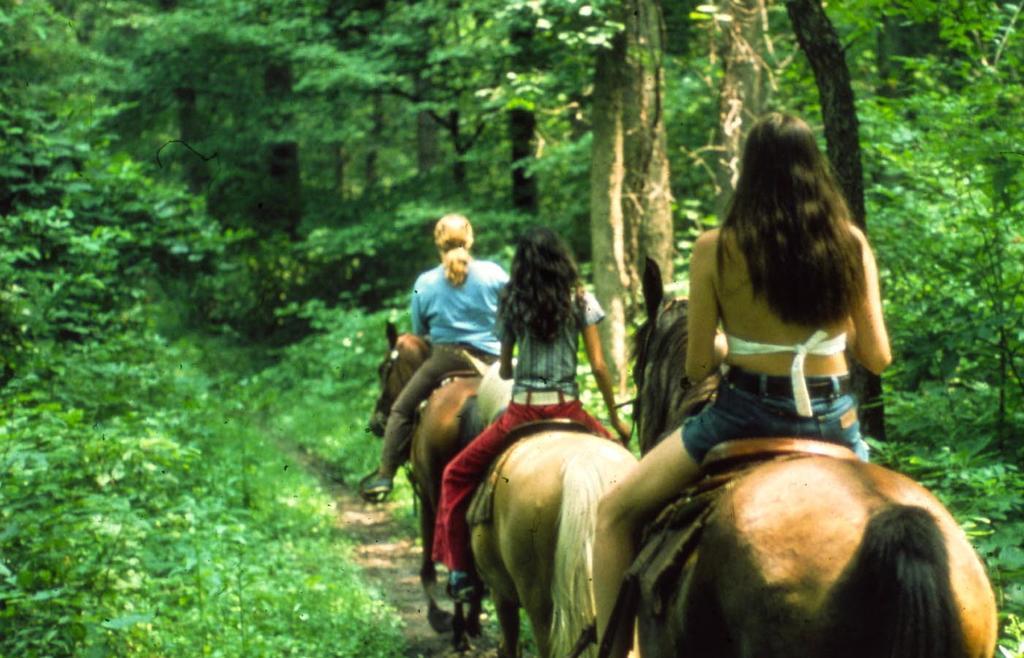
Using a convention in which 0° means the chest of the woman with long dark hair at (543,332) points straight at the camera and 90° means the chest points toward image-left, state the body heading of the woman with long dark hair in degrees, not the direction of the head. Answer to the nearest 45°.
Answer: approximately 180°

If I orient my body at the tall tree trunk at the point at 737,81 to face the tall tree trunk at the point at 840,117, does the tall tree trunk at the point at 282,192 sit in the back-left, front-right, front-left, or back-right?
back-right

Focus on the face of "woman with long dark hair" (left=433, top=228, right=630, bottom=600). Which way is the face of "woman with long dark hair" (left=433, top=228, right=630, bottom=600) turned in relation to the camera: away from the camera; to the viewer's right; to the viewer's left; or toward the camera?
away from the camera

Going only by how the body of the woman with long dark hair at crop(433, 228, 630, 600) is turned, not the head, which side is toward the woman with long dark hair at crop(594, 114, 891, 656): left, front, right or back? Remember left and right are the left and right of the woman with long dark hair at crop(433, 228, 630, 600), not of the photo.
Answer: back

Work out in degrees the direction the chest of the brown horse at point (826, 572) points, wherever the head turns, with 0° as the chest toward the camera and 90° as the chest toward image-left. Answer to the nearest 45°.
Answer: approximately 135°

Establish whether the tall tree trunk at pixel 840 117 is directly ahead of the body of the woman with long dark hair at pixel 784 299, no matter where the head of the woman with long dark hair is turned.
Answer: yes

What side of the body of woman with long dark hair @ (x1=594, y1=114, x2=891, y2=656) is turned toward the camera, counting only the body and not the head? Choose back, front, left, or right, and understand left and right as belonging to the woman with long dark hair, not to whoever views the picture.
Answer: back

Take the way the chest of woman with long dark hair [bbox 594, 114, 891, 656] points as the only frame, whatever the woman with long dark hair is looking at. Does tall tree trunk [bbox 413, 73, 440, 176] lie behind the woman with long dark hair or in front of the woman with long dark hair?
in front

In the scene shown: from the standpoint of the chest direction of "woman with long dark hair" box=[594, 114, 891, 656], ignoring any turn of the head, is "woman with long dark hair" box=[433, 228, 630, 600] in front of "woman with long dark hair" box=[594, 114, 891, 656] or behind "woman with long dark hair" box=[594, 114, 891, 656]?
in front

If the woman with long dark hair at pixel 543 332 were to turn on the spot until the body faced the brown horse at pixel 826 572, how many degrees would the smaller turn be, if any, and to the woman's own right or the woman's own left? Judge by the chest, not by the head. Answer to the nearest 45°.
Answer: approximately 180°

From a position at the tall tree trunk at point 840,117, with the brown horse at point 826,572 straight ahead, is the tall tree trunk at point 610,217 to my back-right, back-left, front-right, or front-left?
back-right

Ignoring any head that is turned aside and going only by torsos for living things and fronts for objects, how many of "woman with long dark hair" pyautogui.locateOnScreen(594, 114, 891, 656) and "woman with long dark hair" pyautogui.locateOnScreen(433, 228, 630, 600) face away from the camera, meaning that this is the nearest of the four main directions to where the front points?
2

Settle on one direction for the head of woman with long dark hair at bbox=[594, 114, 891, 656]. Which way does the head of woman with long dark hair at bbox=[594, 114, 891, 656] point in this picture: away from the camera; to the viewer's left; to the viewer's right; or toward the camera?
away from the camera

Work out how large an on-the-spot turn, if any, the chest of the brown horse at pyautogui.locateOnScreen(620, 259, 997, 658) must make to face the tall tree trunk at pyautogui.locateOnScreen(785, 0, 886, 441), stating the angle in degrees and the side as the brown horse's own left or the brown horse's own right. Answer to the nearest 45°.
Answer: approximately 45° to the brown horse's own right
